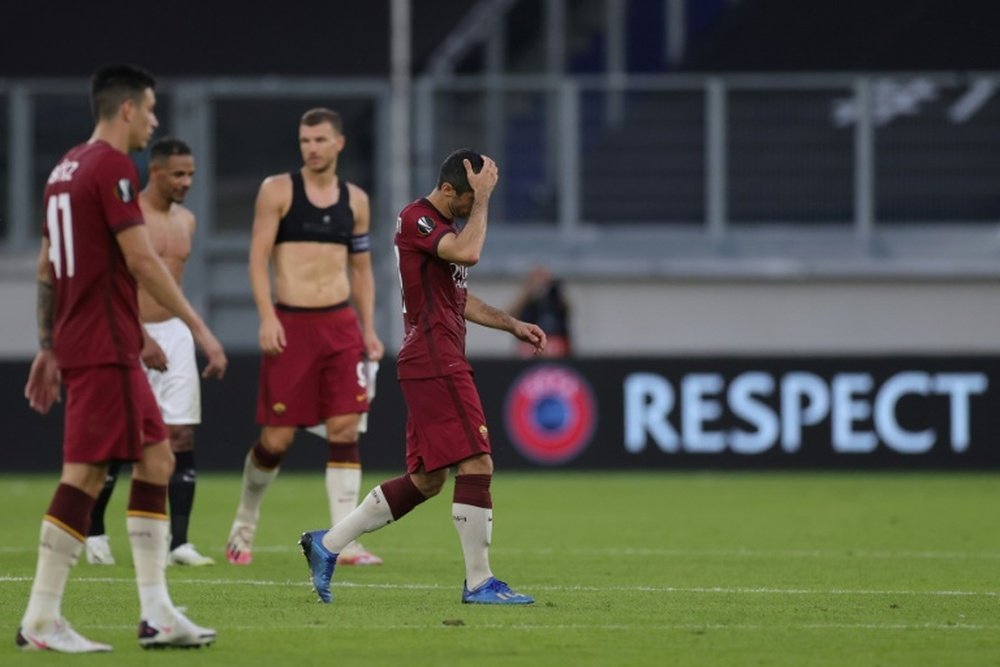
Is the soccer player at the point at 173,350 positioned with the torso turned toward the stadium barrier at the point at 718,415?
no

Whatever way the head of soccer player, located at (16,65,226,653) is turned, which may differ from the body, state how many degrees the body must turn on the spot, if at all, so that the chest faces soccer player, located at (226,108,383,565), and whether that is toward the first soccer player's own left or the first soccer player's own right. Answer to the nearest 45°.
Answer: approximately 45° to the first soccer player's own left

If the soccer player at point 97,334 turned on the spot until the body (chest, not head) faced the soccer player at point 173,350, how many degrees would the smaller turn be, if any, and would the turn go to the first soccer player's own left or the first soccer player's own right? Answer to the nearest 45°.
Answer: approximately 45° to the first soccer player's own left

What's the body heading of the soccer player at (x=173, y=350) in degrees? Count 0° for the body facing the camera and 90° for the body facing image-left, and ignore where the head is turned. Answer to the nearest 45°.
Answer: approximately 315°

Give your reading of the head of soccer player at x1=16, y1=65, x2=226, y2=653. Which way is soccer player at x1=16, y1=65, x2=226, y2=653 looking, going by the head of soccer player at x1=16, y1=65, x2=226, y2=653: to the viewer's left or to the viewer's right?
to the viewer's right

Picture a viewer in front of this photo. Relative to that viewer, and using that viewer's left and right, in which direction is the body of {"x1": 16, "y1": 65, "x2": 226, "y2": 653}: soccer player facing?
facing away from the viewer and to the right of the viewer

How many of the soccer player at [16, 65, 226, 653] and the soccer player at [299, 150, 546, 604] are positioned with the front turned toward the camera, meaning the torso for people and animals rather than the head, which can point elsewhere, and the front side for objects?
0

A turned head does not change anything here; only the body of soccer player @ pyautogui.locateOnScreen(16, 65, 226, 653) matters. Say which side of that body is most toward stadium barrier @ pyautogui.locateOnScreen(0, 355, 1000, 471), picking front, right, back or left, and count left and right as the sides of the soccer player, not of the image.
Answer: front
